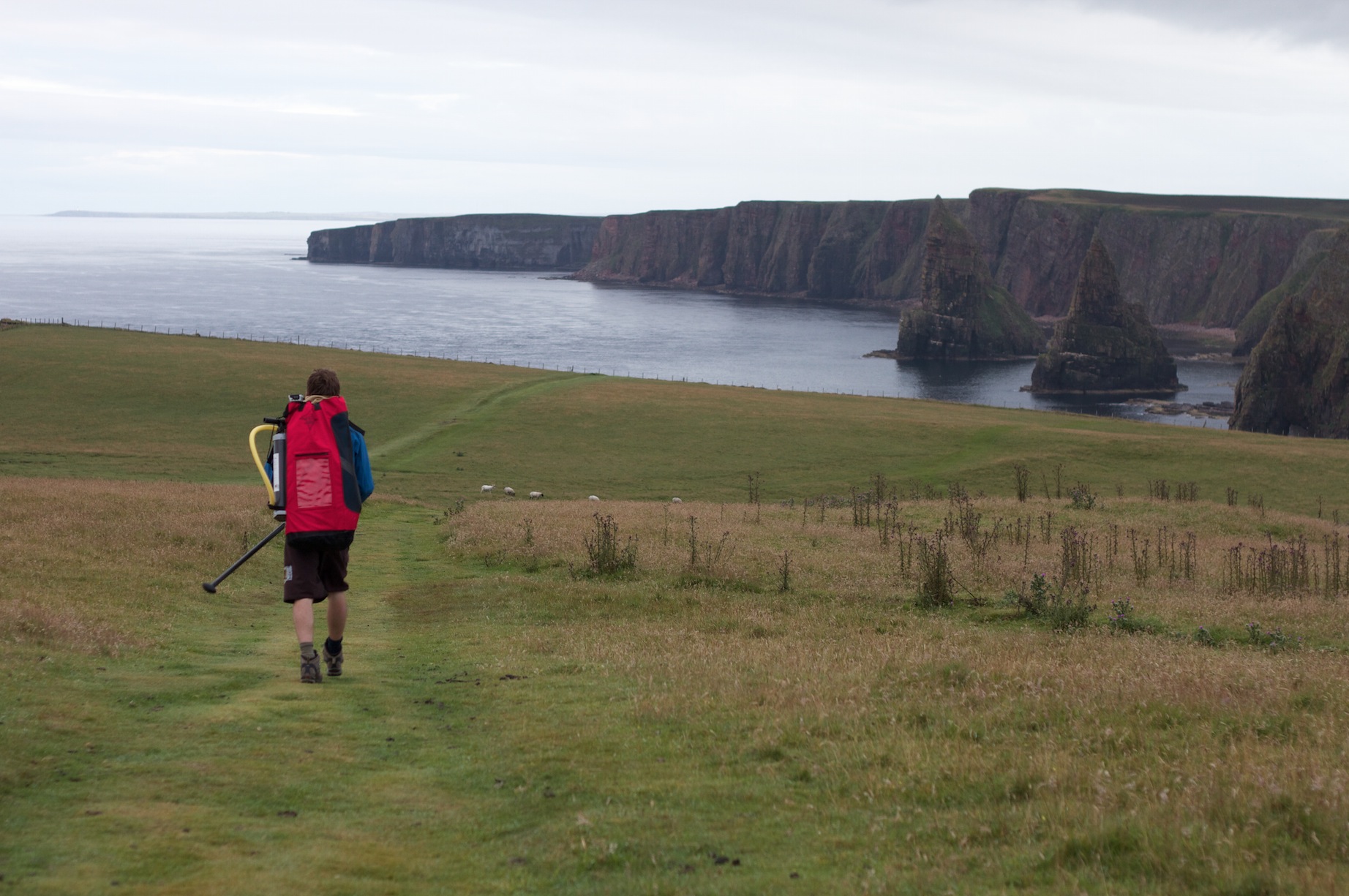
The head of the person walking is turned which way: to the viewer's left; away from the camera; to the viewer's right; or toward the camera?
away from the camera

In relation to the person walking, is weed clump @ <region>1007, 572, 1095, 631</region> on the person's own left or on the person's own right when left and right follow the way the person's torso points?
on the person's own right

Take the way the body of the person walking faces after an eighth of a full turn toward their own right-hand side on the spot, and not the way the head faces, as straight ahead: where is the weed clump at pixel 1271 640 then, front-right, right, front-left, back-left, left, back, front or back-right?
front-right

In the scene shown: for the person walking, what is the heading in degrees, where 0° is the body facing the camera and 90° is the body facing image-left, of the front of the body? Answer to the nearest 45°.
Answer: approximately 180°

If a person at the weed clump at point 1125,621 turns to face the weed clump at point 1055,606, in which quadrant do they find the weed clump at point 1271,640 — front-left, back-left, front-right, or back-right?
back-right
